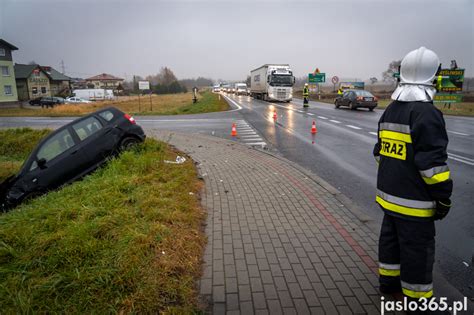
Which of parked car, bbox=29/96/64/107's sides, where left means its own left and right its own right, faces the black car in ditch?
left

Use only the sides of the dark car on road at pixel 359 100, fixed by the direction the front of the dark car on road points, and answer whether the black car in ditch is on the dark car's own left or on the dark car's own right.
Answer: on the dark car's own left

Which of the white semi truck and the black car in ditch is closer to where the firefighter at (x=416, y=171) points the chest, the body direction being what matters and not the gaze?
the white semi truck

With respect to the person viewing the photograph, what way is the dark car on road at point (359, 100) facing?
facing away from the viewer and to the left of the viewer

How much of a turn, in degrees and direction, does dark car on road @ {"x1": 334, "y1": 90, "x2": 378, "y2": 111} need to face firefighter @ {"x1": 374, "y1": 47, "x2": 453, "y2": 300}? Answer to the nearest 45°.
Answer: approximately 135° to its left

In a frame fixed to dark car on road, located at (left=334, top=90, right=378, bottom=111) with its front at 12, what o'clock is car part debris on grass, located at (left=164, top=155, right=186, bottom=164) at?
The car part debris on grass is roughly at 8 o'clock from the dark car on road.

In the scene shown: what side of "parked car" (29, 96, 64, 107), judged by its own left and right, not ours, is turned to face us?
left

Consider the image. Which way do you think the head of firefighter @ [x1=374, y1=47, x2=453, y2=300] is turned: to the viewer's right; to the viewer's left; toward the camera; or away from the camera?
away from the camera

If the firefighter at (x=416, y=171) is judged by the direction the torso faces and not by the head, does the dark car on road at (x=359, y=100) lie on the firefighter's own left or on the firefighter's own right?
on the firefighter's own left

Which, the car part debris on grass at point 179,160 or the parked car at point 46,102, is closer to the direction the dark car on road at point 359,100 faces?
the parked car

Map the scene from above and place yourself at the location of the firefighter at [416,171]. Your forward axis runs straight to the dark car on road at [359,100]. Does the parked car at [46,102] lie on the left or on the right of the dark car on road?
left

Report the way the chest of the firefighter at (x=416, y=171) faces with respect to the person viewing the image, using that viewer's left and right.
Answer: facing away from the viewer and to the right of the viewer

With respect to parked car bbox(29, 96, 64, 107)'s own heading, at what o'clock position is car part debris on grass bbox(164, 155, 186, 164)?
The car part debris on grass is roughly at 9 o'clock from the parked car.

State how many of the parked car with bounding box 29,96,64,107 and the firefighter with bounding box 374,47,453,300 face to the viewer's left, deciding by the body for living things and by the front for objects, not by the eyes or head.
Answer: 1

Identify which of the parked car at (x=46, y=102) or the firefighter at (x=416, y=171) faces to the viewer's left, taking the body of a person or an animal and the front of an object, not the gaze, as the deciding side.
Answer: the parked car
